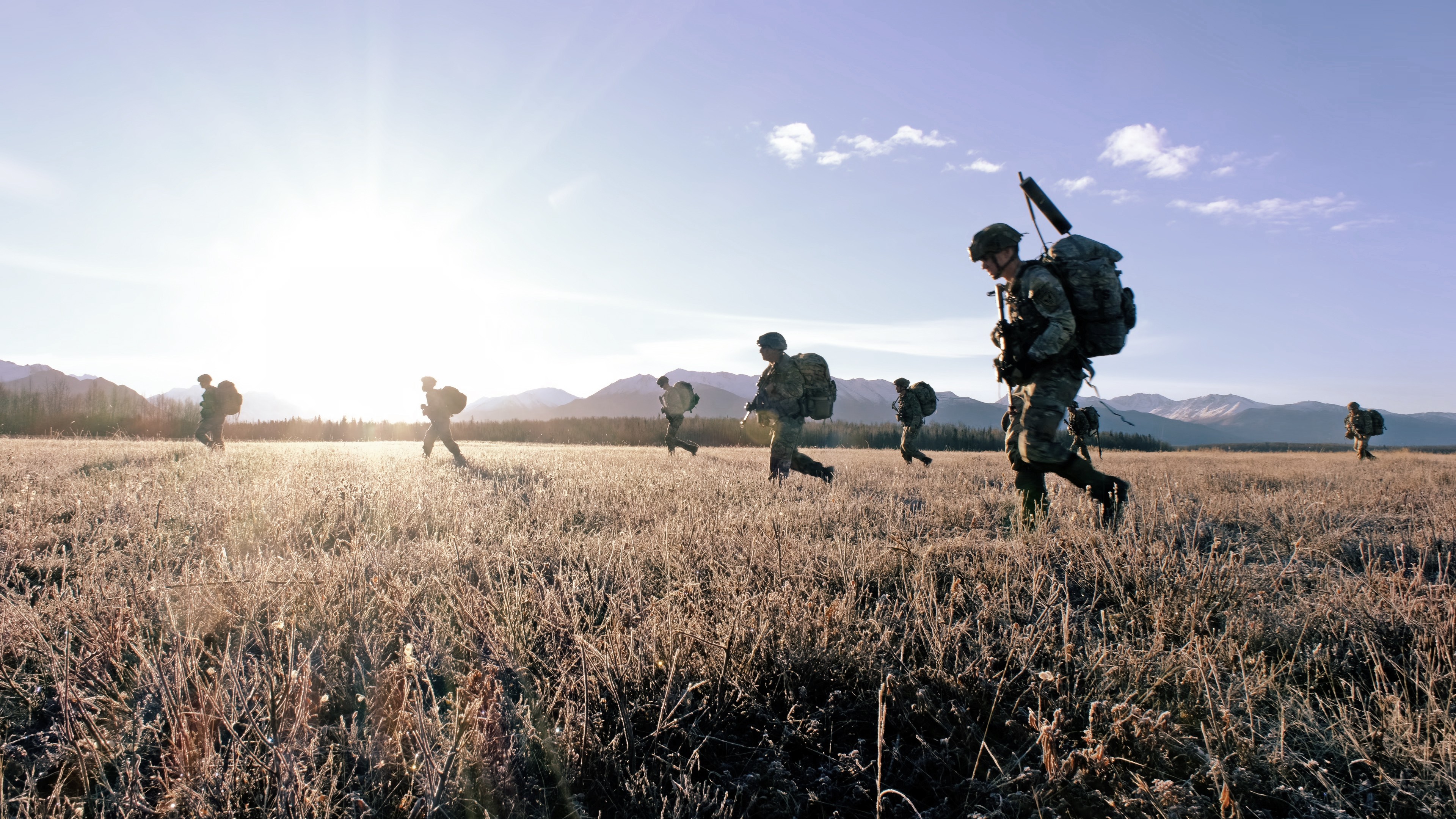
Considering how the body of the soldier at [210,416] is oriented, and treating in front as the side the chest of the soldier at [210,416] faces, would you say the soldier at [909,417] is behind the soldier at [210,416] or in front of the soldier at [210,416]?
behind

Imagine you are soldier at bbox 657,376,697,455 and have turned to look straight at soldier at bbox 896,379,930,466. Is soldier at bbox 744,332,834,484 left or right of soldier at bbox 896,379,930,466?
right

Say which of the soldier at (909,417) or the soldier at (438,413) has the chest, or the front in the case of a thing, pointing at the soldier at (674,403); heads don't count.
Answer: the soldier at (909,417)

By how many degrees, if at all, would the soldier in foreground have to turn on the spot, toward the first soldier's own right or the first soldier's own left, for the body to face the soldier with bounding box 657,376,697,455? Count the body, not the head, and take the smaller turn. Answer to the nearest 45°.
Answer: approximately 45° to the first soldier's own right

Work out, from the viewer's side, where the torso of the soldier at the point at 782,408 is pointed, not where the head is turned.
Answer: to the viewer's left

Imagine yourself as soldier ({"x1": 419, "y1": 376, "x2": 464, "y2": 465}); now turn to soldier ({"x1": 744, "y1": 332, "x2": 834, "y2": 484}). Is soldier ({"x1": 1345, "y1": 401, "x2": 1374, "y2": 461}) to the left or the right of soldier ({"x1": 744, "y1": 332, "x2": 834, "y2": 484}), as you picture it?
left

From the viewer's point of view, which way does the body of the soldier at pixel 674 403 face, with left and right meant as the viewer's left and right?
facing to the left of the viewer

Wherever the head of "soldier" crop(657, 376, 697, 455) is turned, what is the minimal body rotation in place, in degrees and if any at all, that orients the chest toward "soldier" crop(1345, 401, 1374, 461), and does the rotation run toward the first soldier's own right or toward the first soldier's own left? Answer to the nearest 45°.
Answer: approximately 180°

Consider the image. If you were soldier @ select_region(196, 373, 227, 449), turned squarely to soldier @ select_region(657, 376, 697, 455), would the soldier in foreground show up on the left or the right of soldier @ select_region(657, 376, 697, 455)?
right

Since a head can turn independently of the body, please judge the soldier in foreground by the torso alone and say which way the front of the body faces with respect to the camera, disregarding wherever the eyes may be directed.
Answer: to the viewer's left

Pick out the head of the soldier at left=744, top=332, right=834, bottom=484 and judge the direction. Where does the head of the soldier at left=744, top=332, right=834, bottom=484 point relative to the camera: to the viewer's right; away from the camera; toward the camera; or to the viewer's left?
to the viewer's left

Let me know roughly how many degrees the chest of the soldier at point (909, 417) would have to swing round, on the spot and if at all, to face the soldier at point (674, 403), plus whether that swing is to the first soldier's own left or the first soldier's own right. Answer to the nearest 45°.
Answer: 0° — they already face them

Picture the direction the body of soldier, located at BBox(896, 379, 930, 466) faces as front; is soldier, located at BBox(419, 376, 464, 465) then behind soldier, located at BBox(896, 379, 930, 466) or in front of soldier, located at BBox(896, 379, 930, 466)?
in front

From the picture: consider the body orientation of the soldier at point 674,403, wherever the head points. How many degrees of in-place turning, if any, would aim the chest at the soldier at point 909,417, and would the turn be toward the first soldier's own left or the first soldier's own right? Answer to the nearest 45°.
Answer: approximately 180°

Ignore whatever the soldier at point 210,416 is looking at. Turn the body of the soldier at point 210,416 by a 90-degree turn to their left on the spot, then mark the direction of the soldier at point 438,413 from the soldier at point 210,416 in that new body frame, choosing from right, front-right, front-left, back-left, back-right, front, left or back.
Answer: front-left

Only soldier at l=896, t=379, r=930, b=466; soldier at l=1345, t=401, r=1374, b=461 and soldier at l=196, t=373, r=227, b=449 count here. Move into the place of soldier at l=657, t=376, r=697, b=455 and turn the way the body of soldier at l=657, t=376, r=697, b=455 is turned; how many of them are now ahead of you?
1

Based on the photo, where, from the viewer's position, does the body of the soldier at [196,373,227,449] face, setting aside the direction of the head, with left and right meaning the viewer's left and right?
facing to the left of the viewer

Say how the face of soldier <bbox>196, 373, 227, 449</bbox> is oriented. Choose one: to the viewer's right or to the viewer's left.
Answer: to the viewer's left

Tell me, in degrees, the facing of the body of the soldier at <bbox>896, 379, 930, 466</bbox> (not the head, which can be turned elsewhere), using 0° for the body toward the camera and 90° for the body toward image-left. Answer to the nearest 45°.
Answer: approximately 90°

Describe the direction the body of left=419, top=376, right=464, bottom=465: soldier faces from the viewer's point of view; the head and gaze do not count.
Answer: to the viewer's left
